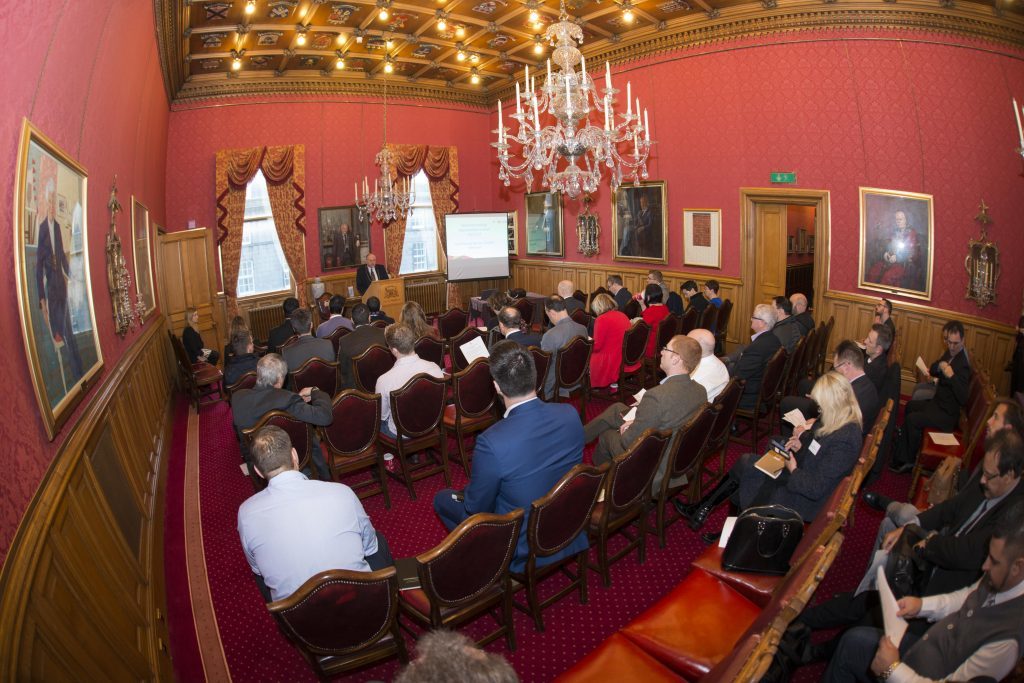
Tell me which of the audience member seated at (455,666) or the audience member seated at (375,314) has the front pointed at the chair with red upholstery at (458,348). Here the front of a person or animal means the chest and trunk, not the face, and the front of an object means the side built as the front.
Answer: the audience member seated at (455,666)

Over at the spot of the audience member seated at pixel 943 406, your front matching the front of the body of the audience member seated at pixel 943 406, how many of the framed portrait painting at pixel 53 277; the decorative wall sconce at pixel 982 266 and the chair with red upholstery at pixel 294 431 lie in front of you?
2

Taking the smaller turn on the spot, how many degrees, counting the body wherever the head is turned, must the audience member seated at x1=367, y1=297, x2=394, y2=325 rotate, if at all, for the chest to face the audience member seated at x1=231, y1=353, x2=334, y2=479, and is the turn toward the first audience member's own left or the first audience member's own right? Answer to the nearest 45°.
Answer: approximately 180°

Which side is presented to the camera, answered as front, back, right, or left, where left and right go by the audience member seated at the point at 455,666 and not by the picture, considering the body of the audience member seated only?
back

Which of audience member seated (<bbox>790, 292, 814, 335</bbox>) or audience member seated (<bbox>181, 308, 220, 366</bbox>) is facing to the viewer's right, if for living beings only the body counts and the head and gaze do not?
audience member seated (<bbox>181, 308, 220, 366</bbox>)

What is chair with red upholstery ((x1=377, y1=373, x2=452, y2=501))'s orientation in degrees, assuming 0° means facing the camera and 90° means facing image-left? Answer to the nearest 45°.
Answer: approximately 135°

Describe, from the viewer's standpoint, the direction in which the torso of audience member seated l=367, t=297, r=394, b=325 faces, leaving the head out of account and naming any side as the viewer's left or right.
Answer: facing away from the viewer

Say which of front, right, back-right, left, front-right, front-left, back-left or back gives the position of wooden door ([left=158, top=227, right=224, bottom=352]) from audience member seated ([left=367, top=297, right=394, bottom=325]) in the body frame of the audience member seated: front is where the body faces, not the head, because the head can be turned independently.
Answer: front-left

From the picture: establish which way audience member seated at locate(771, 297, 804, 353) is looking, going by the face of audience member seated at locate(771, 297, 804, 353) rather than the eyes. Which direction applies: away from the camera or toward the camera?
away from the camera

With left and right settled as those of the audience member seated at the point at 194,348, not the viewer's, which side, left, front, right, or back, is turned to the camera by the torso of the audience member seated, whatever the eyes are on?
right

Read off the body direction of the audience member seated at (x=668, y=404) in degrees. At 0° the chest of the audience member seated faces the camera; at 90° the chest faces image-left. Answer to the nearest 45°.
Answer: approximately 135°

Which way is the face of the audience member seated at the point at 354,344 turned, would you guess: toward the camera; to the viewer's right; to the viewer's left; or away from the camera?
away from the camera

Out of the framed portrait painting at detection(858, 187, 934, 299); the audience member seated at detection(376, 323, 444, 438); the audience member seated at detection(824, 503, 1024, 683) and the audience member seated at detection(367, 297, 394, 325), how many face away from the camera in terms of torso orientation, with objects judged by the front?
2

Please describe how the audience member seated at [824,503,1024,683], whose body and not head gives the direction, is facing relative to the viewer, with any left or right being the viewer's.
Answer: facing to the left of the viewer

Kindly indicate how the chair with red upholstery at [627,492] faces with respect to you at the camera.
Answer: facing away from the viewer and to the left of the viewer
